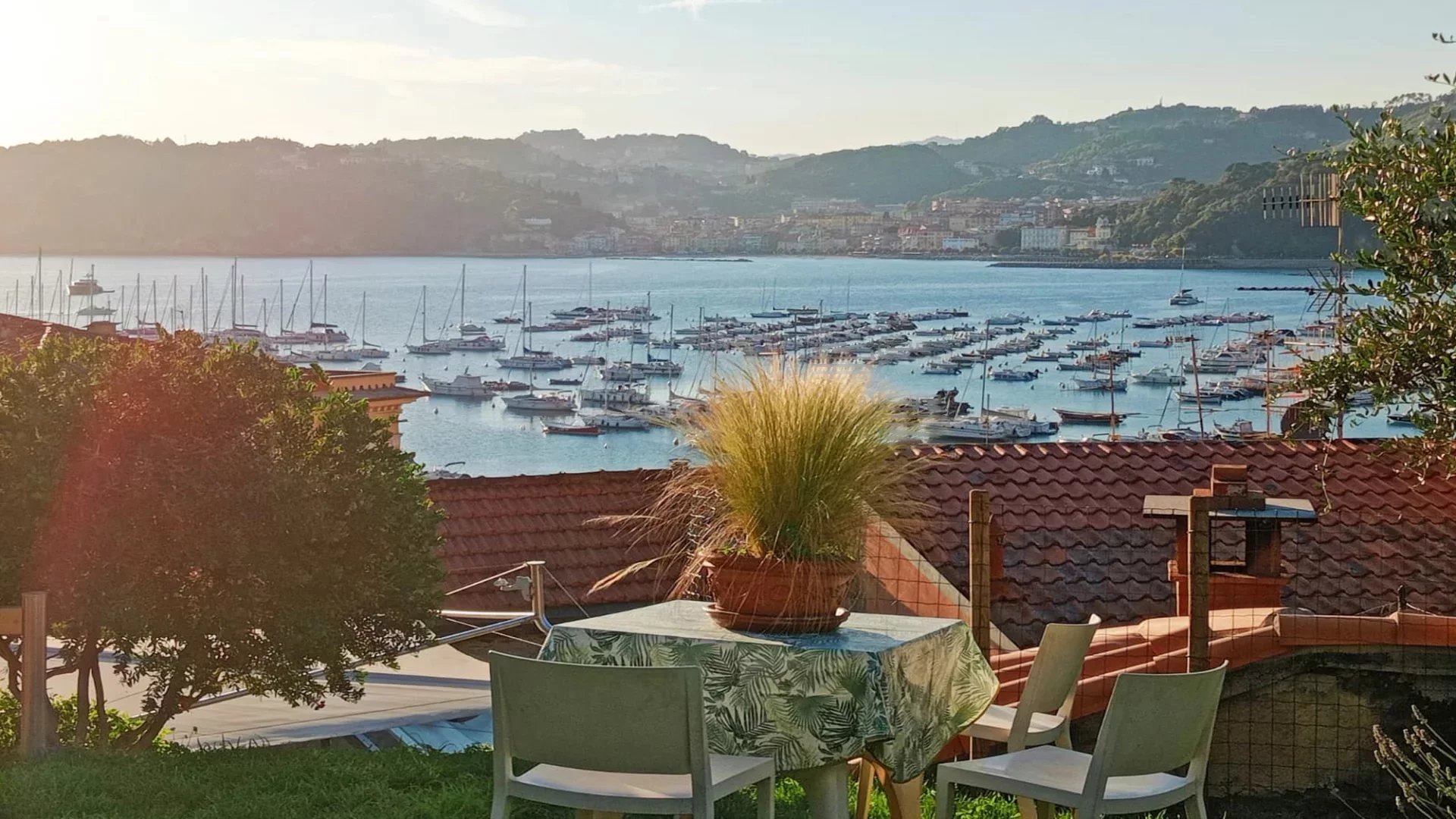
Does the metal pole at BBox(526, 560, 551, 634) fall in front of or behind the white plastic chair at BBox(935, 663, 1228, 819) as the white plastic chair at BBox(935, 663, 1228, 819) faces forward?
in front

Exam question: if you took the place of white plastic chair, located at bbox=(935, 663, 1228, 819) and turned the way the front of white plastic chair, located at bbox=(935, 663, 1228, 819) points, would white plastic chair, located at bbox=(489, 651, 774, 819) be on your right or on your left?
on your left

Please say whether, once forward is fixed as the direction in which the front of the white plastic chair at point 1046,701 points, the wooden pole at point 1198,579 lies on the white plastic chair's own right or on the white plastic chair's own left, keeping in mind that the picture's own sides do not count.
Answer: on the white plastic chair's own right

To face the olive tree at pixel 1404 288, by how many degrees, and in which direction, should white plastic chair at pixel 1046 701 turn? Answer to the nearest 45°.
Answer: approximately 90° to its right

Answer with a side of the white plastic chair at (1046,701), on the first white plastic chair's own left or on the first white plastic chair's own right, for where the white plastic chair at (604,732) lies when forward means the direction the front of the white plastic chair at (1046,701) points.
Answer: on the first white plastic chair's own left

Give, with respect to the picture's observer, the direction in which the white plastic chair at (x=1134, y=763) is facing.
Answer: facing away from the viewer and to the left of the viewer

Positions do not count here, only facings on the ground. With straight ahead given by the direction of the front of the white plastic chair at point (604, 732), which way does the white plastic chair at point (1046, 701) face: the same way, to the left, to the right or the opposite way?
to the left

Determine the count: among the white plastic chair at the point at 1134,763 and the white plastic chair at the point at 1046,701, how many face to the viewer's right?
0

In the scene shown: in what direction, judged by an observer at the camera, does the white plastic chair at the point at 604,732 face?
facing away from the viewer and to the right of the viewer
